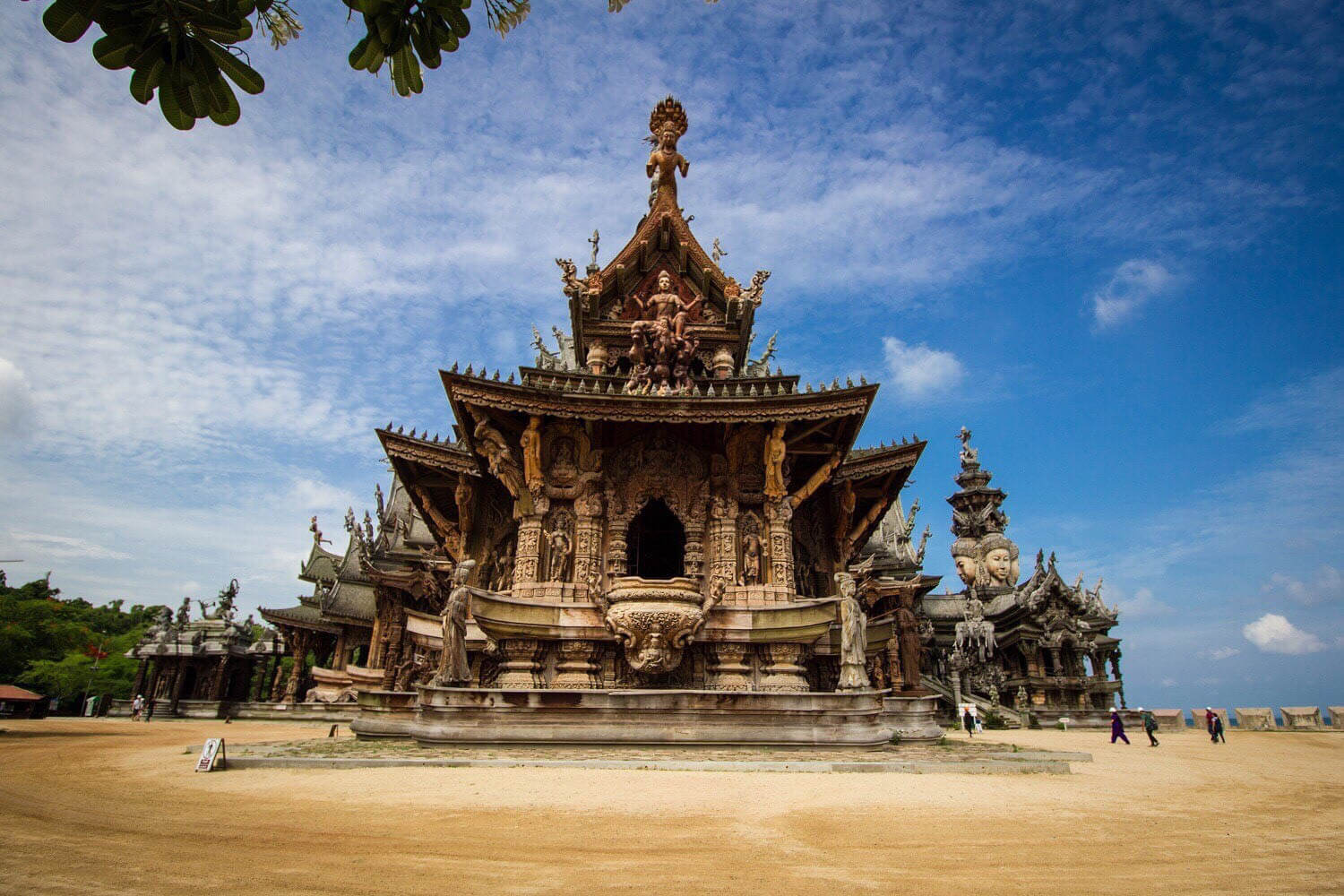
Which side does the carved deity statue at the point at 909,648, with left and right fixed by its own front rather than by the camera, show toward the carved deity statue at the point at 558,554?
right

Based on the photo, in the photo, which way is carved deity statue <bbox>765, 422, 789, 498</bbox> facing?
toward the camera

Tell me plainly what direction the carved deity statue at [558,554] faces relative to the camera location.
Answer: facing the viewer

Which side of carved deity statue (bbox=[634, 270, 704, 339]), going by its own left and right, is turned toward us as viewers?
front

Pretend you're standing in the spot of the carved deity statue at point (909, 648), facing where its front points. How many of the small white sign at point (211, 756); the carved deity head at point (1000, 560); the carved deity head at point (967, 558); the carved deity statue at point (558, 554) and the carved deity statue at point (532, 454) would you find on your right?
3

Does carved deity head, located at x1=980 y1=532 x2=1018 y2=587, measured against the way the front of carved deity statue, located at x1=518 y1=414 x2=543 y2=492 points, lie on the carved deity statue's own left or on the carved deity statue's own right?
on the carved deity statue's own left

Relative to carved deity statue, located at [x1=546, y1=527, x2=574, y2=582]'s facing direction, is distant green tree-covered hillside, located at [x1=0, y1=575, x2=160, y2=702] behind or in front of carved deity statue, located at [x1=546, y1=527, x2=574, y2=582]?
behind

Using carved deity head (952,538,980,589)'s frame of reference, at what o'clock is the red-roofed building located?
The red-roofed building is roughly at 12 o'clock from the carved deity head.

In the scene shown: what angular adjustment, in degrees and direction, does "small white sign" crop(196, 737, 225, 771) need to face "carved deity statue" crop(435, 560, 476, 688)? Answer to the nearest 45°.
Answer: approximately 180°

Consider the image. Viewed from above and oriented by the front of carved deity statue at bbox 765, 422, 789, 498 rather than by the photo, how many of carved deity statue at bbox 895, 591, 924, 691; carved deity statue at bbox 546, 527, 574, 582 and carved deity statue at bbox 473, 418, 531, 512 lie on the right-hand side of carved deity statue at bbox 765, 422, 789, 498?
2

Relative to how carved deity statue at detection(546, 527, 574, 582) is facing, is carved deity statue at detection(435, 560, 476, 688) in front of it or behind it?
in front

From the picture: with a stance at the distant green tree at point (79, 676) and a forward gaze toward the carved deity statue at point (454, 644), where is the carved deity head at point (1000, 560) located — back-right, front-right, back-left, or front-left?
front-left
